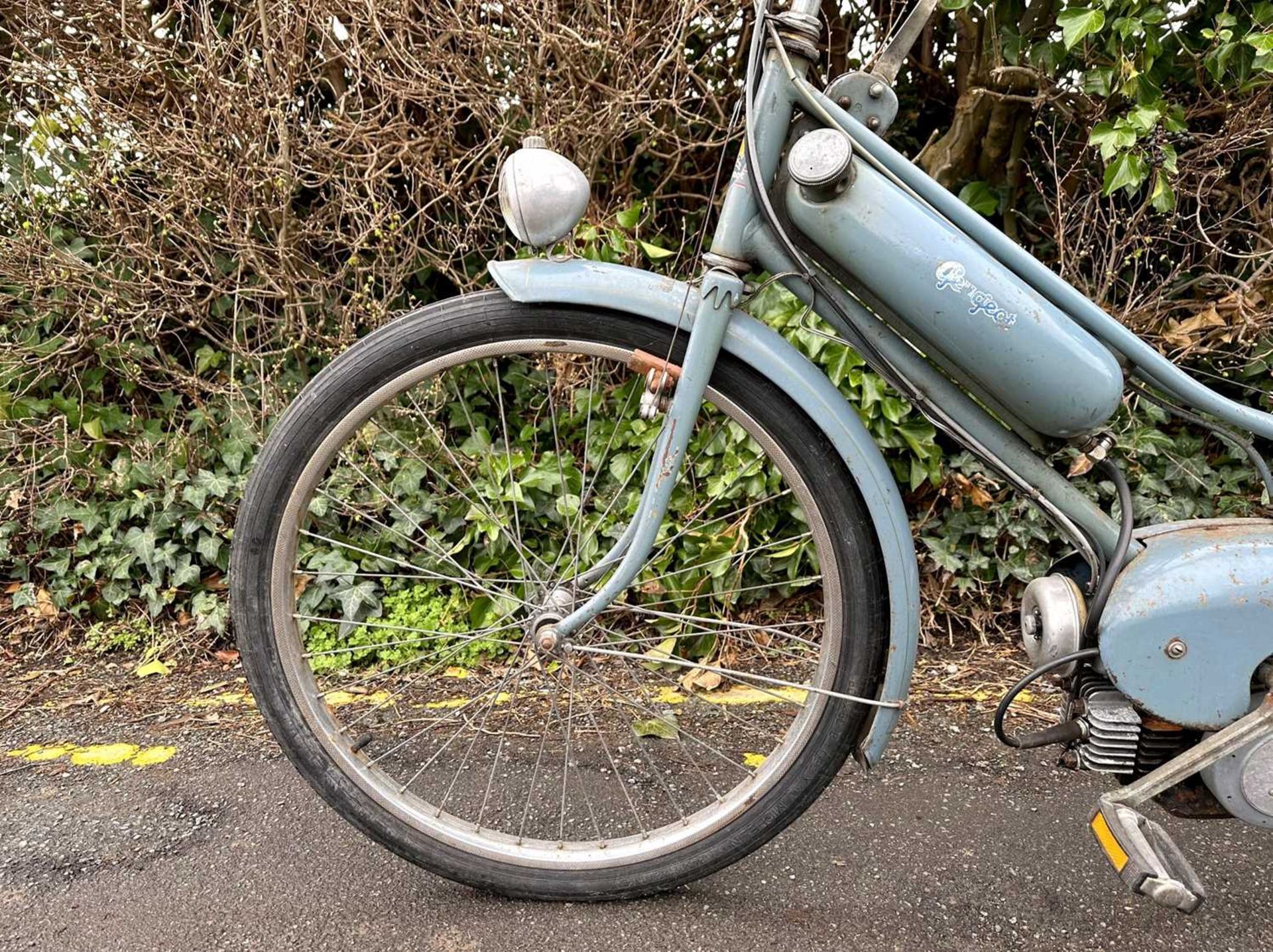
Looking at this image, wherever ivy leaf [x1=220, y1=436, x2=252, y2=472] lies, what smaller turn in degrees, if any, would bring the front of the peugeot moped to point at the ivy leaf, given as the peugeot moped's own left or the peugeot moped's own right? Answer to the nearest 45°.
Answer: approximately 45° to the peugeot moped's own right

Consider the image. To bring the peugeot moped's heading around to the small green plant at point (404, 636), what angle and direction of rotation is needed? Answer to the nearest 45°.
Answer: approximately 45° to its right

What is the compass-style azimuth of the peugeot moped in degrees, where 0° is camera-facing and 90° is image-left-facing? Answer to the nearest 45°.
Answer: approximately 90°

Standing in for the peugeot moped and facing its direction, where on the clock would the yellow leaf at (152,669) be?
The yellow leaf is roughly at 1 o'clock from the peugeot moped.

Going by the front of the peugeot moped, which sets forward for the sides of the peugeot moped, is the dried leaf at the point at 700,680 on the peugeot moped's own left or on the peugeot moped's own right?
on the peugeot moped's own right

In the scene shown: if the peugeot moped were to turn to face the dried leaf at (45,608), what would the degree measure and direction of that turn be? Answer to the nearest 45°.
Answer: approximately 45° to its right

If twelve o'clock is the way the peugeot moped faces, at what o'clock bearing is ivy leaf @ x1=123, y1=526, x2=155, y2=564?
The ivy leaf is roughly at 1 o'clock from the peugeot moped.

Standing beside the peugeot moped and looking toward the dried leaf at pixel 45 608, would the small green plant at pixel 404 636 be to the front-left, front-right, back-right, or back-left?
front-right
